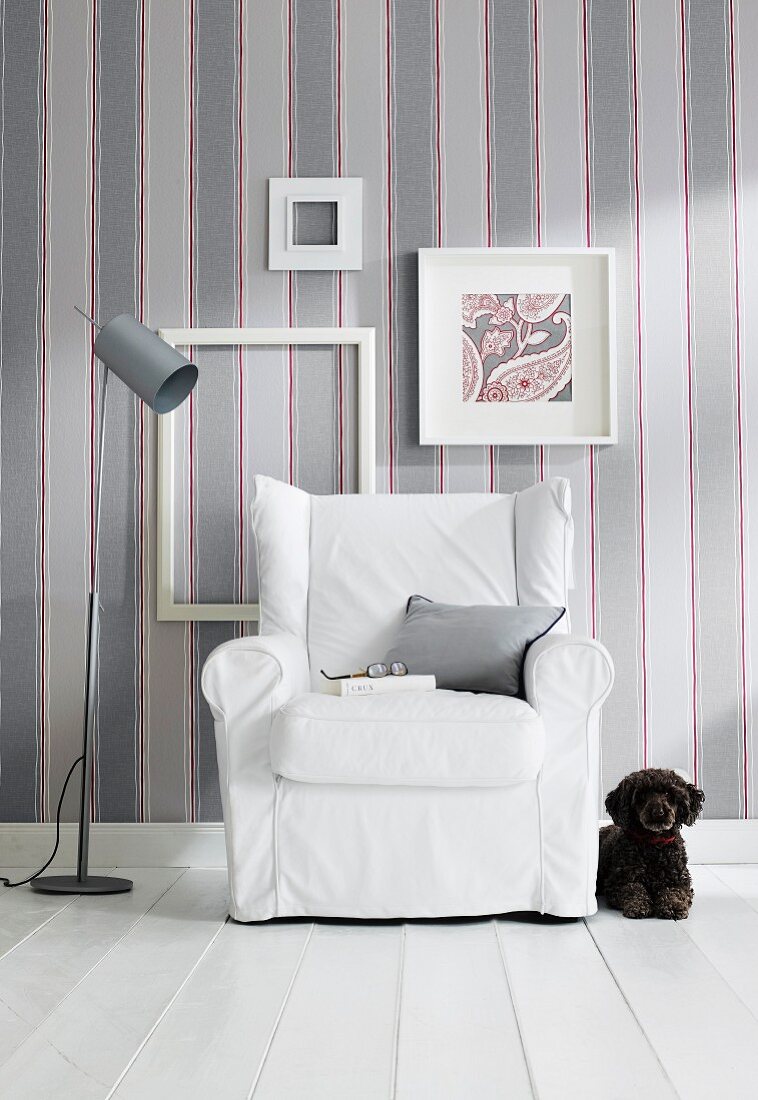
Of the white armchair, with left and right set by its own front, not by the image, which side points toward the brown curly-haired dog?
left

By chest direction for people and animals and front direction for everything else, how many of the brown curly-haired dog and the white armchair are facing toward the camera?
2

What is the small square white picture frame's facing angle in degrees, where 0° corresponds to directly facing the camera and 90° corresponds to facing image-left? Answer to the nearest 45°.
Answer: approximately 0°

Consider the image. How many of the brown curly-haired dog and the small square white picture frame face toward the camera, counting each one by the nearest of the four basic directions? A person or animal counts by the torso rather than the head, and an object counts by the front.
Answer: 2

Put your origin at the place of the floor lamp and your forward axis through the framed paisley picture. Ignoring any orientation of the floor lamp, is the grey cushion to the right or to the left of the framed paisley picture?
right
